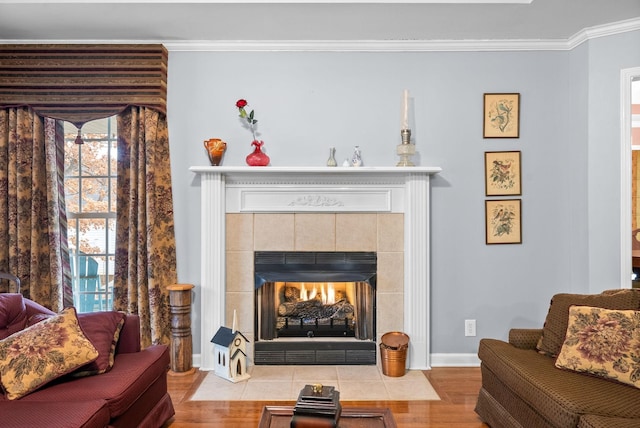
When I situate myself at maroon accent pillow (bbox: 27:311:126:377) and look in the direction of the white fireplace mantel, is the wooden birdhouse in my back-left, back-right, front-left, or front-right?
front-left

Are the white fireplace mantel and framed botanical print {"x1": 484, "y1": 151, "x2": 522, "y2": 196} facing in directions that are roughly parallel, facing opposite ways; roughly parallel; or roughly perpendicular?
roughly parallel

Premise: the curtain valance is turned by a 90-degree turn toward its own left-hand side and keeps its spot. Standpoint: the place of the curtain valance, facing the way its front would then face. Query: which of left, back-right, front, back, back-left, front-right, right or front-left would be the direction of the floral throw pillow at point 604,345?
front-right

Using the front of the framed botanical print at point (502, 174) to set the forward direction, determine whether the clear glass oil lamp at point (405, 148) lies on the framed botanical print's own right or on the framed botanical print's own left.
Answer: on the framed botanical print's own right

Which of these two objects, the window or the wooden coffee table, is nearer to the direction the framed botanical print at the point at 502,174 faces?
the wooden coffee table

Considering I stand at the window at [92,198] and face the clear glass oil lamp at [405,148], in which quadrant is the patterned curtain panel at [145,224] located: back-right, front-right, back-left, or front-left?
front-right

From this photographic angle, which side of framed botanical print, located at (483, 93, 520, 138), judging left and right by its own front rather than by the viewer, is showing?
front

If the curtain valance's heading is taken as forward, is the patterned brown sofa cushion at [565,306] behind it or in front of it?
in front

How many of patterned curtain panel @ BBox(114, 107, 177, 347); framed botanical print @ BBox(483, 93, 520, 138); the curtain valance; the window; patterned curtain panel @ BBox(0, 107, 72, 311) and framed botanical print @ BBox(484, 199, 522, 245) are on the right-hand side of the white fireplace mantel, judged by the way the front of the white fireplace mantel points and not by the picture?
4
